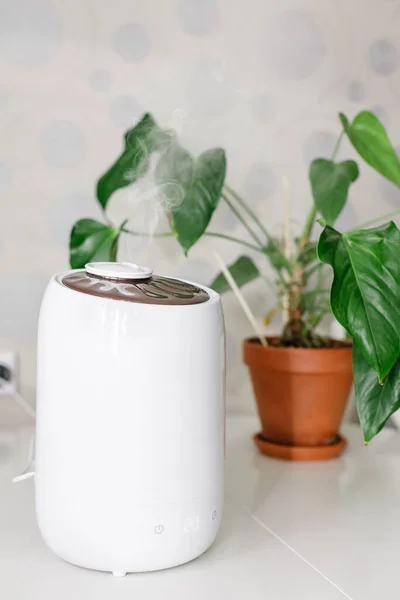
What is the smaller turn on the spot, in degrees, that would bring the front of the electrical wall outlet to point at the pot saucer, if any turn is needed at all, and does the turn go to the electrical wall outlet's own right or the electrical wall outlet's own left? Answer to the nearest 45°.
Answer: approximately 45° to the electrical wall outlet's own left

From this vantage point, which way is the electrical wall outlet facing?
toward the camera

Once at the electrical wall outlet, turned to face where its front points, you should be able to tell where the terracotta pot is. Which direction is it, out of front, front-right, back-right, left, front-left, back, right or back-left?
front-left

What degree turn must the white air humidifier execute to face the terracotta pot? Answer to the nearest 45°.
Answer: approximately 90° to its left

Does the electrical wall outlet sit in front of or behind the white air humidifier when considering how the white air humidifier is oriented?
behind

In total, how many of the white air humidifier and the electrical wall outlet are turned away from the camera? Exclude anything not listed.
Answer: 0

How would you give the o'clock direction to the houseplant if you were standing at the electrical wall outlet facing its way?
The houseplant is roughly at 10 o'clock from the electrical wall outlet.

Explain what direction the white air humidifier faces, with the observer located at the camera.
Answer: facing the viewer and to the right of the viewer
